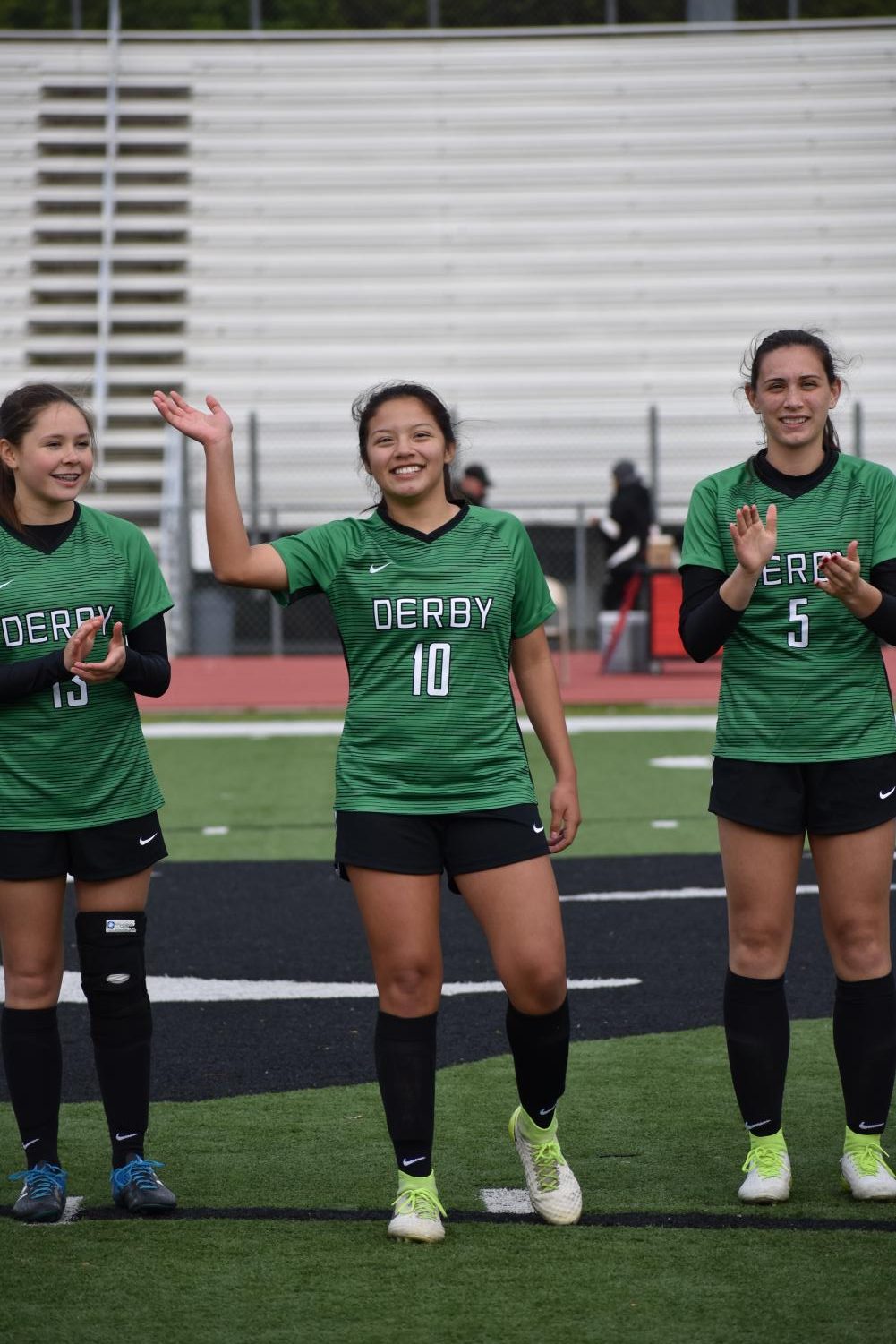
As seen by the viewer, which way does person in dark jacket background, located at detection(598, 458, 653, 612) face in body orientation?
to the viewer's left

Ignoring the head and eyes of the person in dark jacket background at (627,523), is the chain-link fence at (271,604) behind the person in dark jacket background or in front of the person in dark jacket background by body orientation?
in front
